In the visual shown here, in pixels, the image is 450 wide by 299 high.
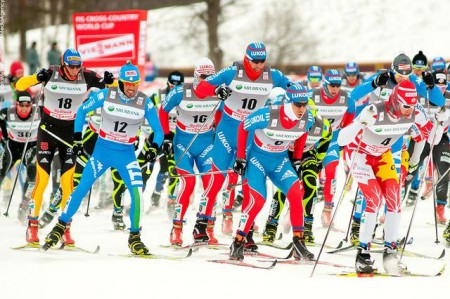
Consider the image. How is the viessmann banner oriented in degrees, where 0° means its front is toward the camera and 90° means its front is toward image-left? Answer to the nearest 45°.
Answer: approximately 0°
